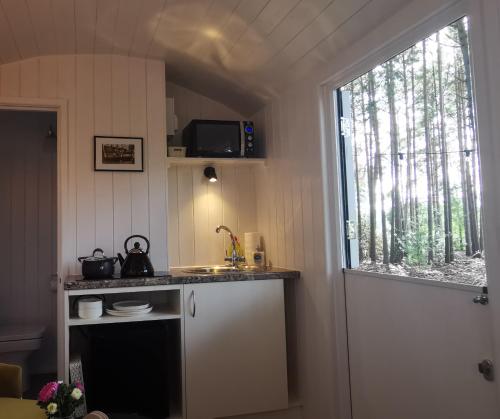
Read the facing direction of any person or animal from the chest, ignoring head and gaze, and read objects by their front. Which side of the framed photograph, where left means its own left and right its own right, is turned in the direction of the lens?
front

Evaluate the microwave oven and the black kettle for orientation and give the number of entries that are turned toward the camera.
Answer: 1

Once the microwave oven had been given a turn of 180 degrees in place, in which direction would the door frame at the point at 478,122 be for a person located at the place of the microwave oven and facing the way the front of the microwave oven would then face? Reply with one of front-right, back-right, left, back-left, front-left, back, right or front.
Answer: back-right

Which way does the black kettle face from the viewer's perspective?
to the viewer's left

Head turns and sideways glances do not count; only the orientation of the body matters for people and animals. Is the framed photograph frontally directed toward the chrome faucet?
no

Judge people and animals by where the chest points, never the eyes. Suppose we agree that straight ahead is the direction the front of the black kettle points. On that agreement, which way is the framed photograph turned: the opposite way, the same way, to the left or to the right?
to the left

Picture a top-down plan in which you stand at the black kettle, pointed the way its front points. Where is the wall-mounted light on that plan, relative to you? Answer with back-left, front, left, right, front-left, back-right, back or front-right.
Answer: back-right

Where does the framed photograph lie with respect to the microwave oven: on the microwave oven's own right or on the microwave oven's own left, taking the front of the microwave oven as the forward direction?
on the microwave oven's own right

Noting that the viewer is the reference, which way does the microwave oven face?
facing the viewer

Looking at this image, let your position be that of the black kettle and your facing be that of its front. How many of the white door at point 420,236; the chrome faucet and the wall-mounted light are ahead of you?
0

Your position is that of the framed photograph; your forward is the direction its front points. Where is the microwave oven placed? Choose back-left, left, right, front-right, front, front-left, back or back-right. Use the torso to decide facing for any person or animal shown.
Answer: left

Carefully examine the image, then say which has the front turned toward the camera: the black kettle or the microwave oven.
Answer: the microwave oven

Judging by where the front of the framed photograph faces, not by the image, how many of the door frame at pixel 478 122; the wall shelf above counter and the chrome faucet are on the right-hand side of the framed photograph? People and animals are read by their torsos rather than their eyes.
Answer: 0

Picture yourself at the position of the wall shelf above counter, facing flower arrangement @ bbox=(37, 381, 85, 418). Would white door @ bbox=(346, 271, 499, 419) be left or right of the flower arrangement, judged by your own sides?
left

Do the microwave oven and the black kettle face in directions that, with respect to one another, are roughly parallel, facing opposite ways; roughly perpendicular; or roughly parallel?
roughly perpendicular
